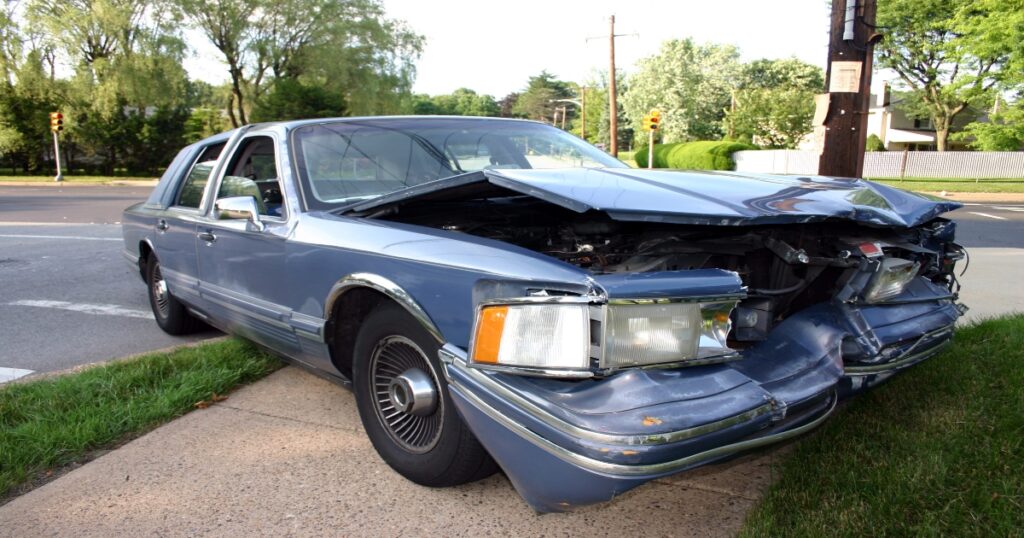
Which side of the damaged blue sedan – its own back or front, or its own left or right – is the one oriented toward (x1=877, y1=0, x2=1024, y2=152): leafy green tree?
left

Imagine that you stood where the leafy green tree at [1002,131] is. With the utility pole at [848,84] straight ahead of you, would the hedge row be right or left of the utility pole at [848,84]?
right

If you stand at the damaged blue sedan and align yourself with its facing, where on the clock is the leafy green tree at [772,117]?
The leafy green tree is roughly at 8 o'clock from the damaged blue sedan.

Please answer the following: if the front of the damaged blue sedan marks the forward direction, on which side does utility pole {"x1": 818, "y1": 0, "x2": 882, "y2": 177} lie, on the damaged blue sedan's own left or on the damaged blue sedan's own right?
on the damaged blue sedan's own left

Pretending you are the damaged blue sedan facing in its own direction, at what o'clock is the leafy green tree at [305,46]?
The leafy green tree is roughly at 7 o'clock from the damaged blue sedan.

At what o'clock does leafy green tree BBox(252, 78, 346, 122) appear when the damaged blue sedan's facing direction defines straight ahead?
The leafy green tree is roughly at 7 o'clock from the damaged blue sedan.

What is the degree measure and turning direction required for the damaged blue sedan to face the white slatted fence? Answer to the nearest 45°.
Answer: approximately 90° to its left

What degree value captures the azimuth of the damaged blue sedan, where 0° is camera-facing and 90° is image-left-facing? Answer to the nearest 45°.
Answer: approximately 315°
